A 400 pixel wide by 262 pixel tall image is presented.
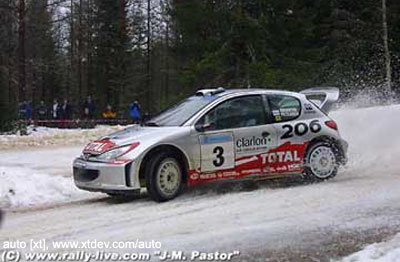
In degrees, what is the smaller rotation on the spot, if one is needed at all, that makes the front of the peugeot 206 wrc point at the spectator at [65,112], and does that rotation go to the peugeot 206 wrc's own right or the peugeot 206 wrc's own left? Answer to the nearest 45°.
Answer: approximately 135° to the peugeot 206 wrc's own right

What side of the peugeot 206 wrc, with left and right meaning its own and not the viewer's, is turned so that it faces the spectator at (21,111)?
right

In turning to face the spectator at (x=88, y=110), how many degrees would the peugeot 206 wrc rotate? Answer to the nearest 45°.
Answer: approximately 135° to its right

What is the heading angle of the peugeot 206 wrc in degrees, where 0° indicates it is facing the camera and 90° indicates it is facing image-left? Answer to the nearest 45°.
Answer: approximately 45°
